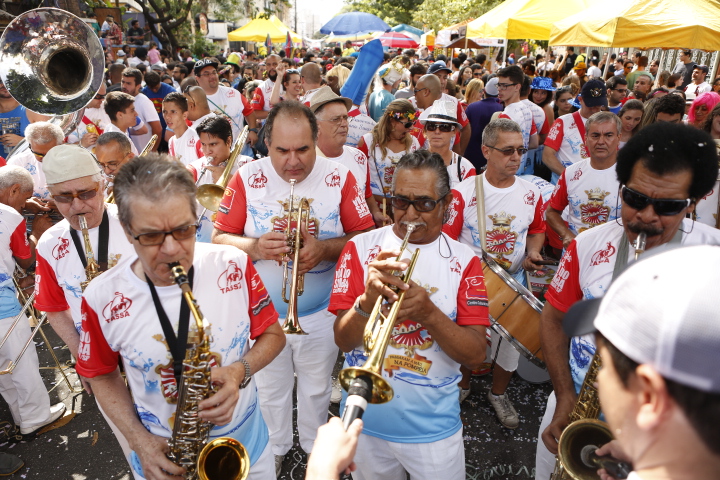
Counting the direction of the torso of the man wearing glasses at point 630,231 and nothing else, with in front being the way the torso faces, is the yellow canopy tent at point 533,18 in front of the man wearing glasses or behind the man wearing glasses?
behind

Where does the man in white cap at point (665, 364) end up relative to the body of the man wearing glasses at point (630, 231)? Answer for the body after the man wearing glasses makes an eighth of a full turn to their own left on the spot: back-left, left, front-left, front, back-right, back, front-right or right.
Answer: front-right

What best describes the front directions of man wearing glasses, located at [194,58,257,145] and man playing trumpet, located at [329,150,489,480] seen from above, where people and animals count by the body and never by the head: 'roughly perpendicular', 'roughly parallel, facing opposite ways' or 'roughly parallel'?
roughly parallel

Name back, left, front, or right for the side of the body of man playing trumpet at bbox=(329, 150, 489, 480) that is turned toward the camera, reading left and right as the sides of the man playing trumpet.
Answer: front

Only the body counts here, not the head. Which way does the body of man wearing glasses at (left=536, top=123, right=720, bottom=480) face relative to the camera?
toward the camera

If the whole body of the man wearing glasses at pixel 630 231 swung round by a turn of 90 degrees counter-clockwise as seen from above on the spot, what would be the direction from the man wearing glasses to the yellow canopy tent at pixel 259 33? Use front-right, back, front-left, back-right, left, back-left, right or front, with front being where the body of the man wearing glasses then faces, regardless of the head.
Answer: back-left

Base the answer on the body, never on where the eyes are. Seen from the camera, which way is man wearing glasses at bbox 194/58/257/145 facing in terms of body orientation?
toward the camera

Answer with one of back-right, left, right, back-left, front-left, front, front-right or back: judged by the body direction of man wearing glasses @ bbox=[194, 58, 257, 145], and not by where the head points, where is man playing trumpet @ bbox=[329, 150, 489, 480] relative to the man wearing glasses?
front

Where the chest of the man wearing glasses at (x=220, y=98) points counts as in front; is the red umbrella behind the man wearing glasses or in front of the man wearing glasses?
behind

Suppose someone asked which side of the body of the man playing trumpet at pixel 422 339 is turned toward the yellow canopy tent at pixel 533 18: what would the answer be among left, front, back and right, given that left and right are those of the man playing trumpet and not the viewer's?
back

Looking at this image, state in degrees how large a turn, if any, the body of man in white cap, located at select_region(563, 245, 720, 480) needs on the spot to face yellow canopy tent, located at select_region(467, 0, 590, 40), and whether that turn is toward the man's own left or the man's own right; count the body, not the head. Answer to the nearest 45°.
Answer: approximately 45° to the man's own right

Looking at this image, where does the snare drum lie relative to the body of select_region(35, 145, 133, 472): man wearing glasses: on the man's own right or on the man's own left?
on the man's own left

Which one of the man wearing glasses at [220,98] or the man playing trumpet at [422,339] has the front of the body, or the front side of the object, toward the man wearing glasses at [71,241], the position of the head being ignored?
the man wearing glasses at [220,98]

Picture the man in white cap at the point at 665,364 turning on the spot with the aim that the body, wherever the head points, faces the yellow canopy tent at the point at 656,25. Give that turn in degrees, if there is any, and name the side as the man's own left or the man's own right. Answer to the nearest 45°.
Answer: approximately 45° to the man's own right

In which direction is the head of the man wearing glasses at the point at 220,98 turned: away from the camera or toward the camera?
toward the camera
